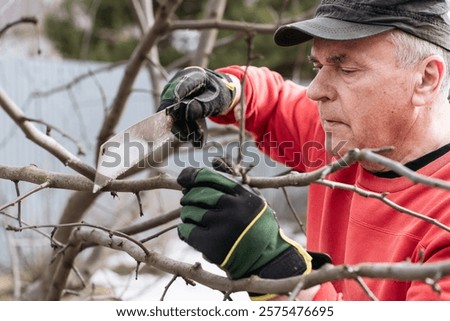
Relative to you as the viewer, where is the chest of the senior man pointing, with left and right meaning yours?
facing the viewer and to the left of the viewer
